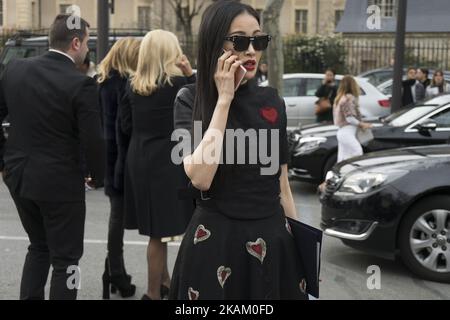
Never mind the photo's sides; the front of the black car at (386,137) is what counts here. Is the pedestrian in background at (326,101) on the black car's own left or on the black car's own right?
on the black car's own right

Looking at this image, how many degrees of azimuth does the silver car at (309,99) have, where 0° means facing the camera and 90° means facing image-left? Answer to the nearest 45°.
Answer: approximately 90°

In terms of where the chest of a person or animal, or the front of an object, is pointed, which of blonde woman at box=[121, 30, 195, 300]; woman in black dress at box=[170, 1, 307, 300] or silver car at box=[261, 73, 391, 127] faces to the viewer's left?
the silver car

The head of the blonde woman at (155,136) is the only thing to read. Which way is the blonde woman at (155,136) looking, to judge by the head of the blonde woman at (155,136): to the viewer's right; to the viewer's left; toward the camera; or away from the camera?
away from the camera

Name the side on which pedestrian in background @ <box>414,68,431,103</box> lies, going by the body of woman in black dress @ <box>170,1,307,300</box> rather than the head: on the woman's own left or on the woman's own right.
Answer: on the woman's own left

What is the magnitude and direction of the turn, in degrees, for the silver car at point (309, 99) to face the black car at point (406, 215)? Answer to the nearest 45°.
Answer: approximately 90° to its left

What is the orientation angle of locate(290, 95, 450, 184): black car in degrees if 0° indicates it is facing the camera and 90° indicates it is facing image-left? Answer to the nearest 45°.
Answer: approximately 45°

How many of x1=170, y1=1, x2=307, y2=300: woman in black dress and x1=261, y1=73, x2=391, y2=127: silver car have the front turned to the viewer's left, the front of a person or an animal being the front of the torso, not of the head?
1

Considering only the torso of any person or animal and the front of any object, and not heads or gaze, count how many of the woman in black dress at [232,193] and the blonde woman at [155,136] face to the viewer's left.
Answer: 0

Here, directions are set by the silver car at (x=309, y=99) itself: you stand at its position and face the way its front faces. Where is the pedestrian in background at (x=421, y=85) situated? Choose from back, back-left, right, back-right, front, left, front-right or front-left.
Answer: back

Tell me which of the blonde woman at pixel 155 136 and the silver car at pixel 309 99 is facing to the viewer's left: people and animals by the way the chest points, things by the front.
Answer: the silver car

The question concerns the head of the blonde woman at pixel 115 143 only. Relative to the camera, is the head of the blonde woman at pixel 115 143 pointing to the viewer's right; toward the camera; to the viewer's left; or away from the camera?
away from the camera

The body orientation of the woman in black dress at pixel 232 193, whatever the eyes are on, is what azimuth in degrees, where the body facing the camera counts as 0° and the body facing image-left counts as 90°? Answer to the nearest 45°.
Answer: approximately 315°

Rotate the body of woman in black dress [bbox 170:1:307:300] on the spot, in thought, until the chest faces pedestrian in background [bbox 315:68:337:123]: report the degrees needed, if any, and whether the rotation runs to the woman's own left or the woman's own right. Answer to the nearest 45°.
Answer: approximately 135° to the woman's own left
